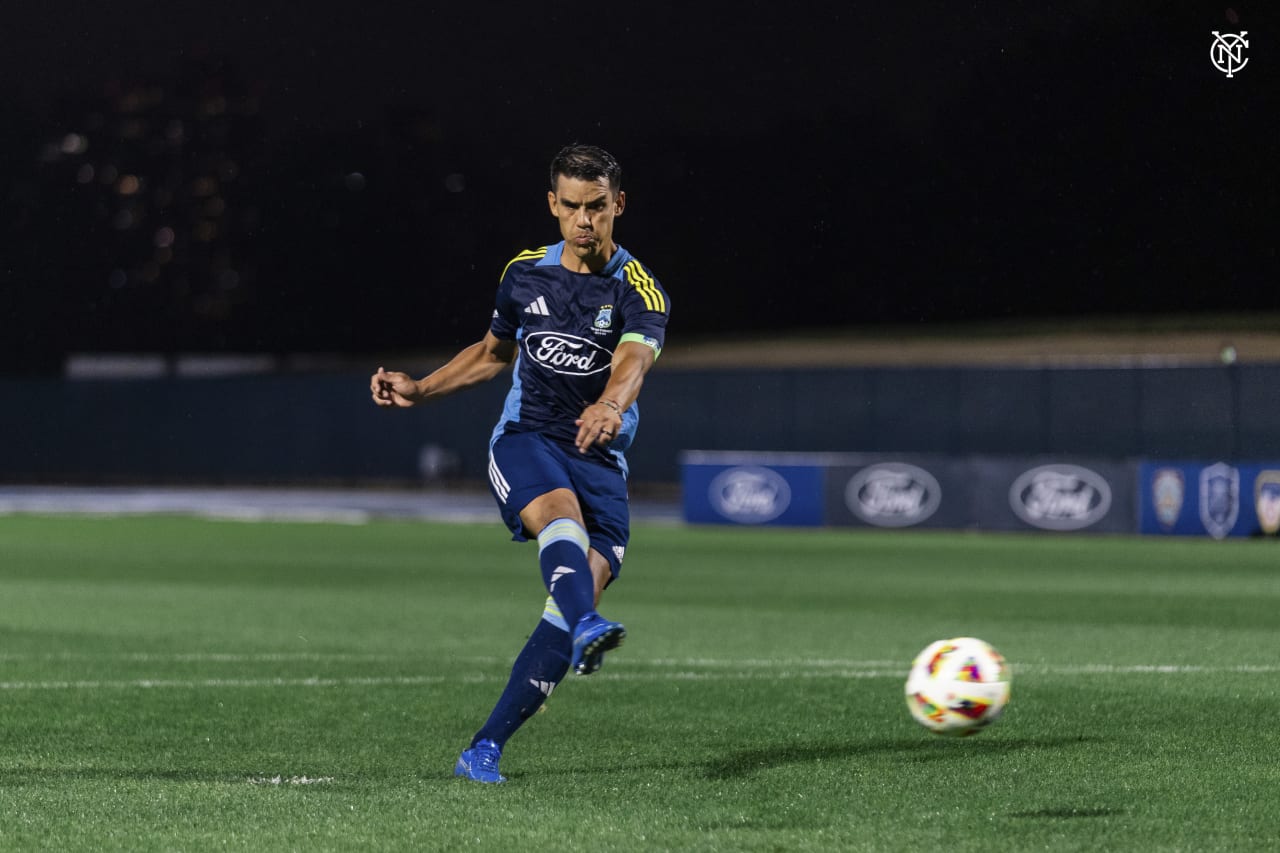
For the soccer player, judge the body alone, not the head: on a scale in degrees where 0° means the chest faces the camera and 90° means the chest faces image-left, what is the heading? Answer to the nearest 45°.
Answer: approximately 0°

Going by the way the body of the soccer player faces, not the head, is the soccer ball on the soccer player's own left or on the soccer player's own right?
on the soccer player's own left
